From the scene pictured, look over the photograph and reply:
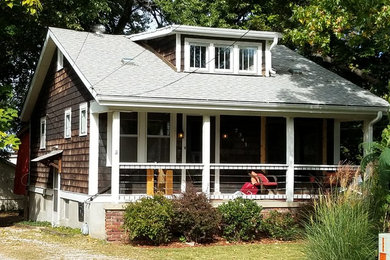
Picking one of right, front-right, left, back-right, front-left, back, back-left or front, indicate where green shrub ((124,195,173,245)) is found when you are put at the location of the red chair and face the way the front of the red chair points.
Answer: right

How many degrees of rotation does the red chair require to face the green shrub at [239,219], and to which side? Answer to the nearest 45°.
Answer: approximately 45° to its right

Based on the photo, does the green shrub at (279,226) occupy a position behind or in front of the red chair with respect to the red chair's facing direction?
in front

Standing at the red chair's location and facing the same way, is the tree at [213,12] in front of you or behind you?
behind

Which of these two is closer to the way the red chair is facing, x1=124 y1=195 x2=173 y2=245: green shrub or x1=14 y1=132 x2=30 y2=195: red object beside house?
the green shrub

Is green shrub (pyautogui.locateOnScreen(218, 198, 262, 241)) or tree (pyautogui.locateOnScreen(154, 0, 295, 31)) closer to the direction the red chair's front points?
the green shrub
